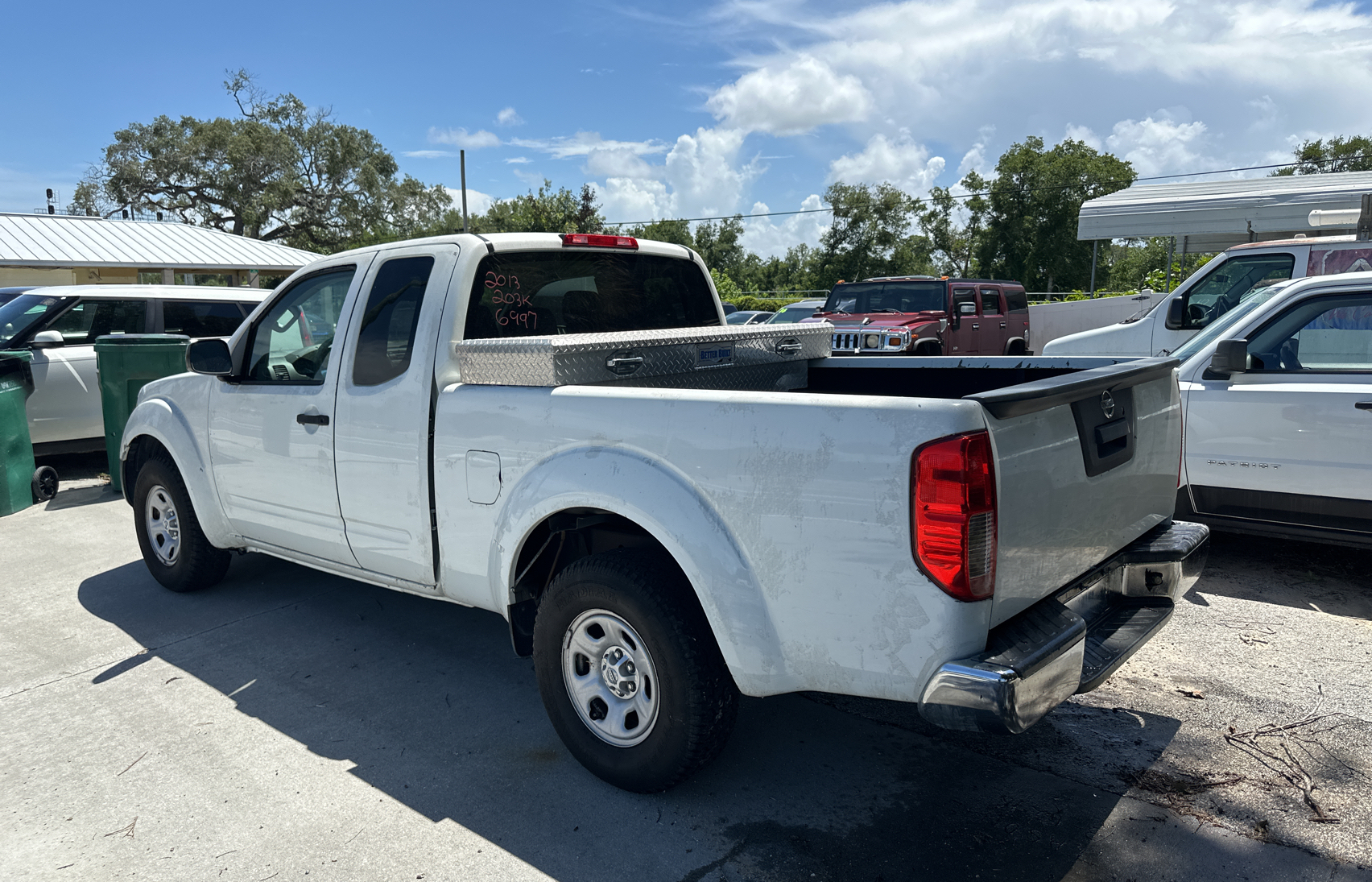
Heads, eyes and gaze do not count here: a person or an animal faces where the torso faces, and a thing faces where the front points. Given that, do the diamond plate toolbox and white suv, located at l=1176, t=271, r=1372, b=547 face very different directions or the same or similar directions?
very different directions

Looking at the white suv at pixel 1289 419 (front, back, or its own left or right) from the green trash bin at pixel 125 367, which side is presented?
front

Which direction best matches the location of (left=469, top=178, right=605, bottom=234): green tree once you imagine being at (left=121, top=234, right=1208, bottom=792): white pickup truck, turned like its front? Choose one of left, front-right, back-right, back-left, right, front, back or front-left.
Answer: front-right

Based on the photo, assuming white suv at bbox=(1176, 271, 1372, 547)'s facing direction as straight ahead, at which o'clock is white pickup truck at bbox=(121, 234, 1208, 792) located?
white pickup truck at bbox=(121, 234, 1208, 792) is roughly at 10 o'clock from white suv at bbox=(1176, 271, 1372, 547).

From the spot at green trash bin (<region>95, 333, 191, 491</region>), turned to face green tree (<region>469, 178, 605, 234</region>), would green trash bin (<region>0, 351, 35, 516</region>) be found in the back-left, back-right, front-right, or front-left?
back-left

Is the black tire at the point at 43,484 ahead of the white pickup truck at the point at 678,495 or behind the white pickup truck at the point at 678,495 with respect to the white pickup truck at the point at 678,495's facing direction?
ahead

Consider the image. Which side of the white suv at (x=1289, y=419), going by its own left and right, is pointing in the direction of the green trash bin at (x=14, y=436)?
front

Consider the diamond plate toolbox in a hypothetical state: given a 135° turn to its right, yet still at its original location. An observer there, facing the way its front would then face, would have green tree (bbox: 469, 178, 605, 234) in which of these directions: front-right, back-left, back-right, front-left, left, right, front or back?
right

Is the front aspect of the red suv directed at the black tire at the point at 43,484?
yes

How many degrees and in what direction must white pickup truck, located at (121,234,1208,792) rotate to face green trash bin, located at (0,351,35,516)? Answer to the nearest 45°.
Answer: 0° — it already faces it

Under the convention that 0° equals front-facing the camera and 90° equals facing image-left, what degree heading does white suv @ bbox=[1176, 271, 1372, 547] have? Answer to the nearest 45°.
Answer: approximately 90°

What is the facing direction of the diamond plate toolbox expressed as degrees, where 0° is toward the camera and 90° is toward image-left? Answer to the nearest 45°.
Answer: approximately 315°
